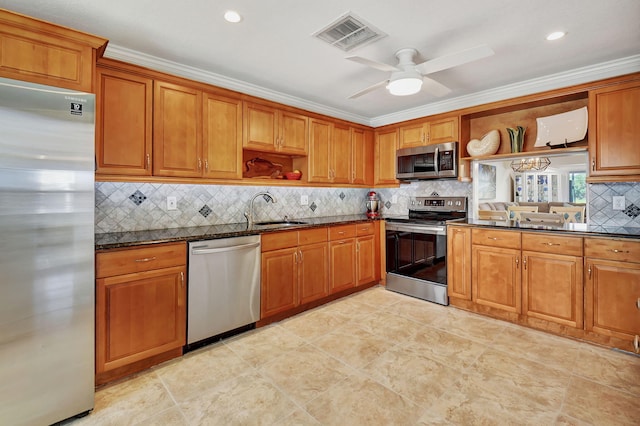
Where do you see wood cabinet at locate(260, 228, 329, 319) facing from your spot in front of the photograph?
facing the viewer and to the right of the viewer

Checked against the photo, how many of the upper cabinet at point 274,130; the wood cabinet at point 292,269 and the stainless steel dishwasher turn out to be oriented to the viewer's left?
0

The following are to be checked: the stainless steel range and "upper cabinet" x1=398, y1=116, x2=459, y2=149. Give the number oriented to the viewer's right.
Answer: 0

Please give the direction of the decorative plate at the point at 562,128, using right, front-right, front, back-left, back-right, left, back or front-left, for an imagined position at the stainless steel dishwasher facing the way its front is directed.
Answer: front-left

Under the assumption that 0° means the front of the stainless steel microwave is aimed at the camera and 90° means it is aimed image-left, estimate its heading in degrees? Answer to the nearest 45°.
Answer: approximately 45°

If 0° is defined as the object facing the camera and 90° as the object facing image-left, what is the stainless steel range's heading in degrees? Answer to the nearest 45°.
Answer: approximately 45°

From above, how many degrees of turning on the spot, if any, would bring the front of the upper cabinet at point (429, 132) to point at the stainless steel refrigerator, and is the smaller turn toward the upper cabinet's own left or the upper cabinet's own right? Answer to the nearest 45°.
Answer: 0° — it already faces it

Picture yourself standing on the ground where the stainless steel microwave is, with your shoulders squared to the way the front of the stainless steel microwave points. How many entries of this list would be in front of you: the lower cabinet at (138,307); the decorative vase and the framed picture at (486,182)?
1

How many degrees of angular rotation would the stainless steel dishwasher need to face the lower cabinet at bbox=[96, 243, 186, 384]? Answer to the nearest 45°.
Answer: approximately 90° to its right
